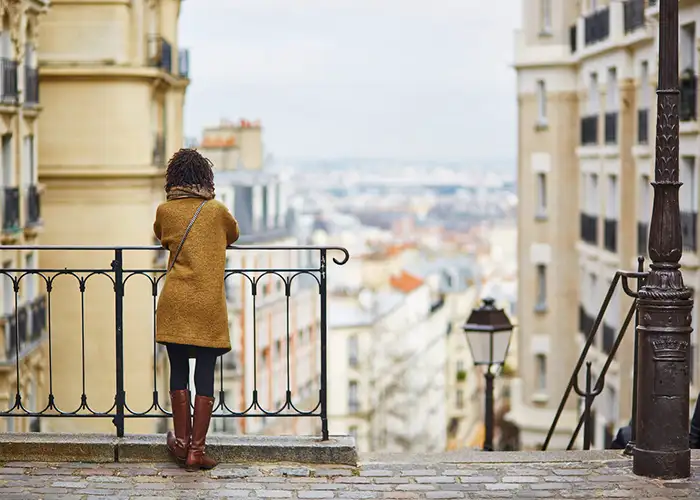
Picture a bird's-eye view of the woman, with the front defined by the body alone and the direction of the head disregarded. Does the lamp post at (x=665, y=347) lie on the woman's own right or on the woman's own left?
on the woman's own right

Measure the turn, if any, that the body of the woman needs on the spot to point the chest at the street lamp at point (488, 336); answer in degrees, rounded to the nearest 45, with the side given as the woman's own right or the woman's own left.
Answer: approximately 45° to the woman's own right

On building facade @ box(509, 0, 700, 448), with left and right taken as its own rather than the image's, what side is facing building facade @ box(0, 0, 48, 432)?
front

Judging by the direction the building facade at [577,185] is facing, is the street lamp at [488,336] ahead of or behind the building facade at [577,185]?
ahead

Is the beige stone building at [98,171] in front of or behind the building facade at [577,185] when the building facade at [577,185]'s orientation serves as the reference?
in front

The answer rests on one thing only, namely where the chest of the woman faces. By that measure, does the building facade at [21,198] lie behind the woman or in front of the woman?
in front

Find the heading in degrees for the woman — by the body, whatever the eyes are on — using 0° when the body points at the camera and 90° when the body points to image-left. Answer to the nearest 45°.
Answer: approximately 180°

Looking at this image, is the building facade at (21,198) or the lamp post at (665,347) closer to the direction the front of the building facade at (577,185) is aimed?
the building facade

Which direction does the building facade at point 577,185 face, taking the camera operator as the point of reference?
facing the viewer and to the left of the viewer

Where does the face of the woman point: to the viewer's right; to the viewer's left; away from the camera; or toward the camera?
away from the camera

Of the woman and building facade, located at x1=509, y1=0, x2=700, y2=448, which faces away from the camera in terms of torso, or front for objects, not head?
the woman

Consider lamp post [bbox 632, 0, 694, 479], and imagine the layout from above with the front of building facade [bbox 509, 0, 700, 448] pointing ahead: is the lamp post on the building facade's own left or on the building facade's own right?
on the building facade's own left
